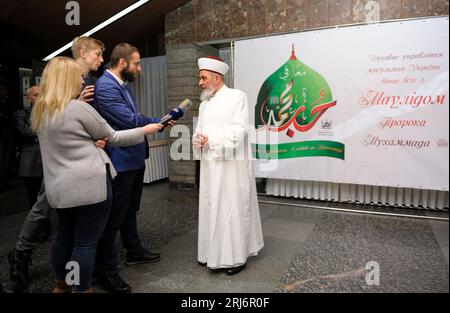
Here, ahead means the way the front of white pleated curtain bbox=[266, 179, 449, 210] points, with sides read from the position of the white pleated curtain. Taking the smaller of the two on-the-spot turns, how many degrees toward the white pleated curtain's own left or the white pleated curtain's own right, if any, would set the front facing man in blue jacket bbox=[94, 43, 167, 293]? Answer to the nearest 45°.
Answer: approximately 45° to the white pleated curtain's own right

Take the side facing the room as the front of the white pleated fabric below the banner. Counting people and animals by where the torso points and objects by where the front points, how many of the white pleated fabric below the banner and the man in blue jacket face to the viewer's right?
1

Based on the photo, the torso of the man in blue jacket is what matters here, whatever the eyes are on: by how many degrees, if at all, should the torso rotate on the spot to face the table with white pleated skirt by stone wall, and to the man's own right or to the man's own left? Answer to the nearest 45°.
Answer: approximately 90° to the man's own left

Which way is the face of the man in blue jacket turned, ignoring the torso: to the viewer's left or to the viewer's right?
to the viewer's right

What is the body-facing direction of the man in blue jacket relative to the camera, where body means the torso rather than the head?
to the viewer's right

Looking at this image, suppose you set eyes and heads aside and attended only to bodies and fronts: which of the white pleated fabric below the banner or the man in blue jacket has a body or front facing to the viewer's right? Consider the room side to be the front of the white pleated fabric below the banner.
the man in blue jacket

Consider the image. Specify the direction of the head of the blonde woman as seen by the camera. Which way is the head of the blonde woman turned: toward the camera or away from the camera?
away from the camera
